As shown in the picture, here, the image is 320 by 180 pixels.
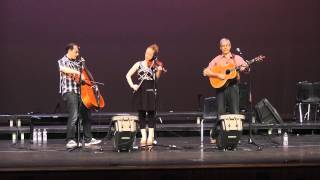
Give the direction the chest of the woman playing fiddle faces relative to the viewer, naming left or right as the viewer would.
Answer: facing the viewer

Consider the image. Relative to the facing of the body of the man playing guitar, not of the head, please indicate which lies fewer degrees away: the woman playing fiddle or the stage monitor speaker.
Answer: the woman playing fiddle

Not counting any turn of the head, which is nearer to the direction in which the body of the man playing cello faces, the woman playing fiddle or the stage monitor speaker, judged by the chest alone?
the woman playing fiddle

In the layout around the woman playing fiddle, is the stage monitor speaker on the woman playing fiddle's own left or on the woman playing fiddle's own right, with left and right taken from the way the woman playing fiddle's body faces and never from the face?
on the woman playing fiddle's own left

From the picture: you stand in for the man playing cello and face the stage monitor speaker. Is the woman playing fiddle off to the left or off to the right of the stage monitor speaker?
right

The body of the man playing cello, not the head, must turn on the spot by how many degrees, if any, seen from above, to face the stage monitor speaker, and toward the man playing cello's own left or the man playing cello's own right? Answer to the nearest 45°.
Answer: approximately 45° to the man playing cello's own left

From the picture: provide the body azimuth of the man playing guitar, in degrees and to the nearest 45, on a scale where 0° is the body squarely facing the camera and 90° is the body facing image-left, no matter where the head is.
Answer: approximately 0°

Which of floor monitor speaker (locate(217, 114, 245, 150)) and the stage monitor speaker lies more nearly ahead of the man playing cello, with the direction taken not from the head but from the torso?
the floor monitor speaker

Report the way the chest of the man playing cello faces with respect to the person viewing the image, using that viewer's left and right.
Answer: facing the viewer and to the right of the viewer

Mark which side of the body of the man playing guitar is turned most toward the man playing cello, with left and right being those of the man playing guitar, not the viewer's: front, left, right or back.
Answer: right

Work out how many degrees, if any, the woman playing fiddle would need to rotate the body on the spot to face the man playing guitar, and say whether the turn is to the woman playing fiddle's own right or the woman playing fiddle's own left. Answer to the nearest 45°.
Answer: approximately 90° to the woman playing fiddle's own left

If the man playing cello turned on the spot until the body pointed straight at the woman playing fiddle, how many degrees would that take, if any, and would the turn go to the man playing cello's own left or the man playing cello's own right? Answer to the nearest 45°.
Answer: approximately 45° to the man playing cello's own left

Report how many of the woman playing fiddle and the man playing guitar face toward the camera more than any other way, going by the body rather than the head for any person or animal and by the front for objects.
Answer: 2
